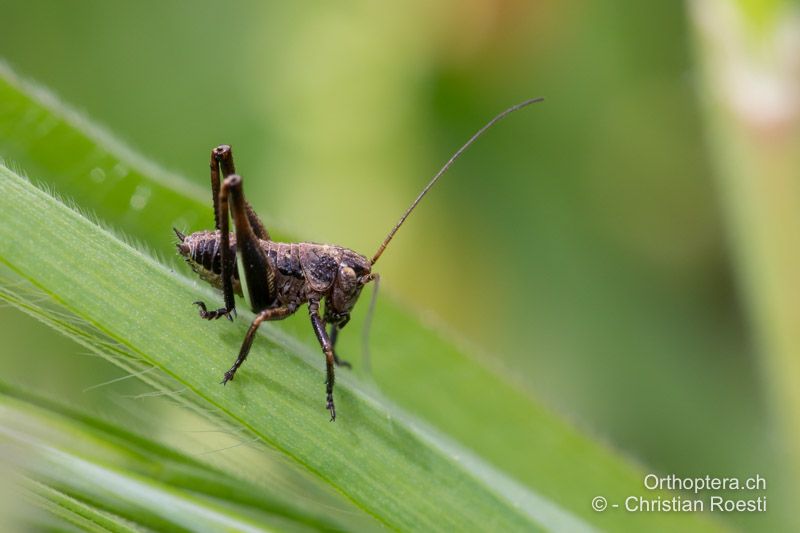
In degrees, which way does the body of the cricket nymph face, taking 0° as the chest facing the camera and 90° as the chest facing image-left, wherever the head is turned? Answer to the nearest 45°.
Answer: approximately 270°
